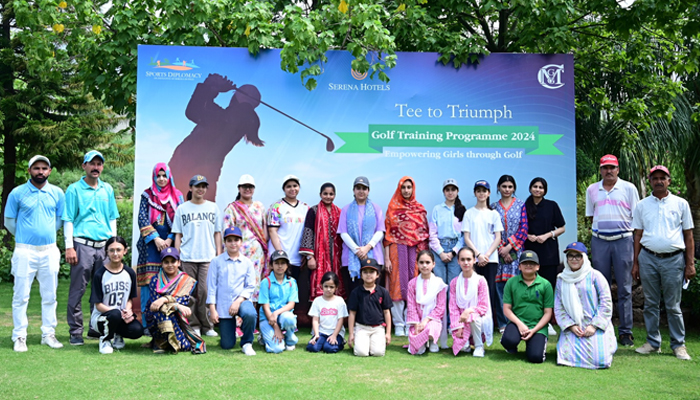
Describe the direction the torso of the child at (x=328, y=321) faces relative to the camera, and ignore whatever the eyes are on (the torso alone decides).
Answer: toward the camera

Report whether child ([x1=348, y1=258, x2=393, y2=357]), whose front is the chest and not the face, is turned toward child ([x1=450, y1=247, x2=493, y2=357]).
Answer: no

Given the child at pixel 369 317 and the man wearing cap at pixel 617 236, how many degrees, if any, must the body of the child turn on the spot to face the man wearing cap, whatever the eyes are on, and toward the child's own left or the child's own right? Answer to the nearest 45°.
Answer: approximately 90° to the child's own left

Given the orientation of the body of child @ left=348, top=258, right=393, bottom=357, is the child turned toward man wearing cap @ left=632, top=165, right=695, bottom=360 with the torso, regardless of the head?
no

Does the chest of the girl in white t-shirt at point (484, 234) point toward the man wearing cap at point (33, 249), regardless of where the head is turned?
no

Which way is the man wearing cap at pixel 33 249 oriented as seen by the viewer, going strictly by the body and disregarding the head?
toward the camera

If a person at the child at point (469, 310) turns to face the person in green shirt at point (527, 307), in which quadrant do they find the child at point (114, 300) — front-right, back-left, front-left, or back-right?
back-right

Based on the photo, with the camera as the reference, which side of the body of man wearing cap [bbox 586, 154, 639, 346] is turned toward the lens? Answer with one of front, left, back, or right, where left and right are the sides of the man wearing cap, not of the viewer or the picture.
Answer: front

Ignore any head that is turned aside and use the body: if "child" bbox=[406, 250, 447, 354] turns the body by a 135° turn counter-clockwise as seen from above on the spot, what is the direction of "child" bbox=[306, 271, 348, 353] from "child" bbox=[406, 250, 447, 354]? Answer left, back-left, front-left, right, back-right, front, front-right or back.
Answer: back-left

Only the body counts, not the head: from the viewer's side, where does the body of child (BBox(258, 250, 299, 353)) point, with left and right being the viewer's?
facing the viewer

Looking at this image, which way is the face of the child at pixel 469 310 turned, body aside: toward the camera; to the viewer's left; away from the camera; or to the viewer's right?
toward the camera

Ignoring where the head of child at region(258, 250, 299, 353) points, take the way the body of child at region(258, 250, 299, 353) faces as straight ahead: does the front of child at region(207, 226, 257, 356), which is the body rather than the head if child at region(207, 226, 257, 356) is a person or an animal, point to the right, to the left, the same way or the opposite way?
the same way
